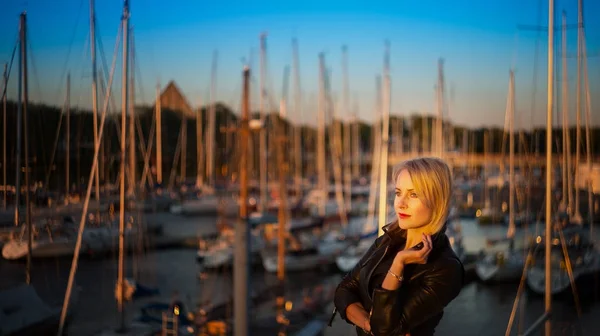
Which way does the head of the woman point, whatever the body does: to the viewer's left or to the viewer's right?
to the viewer's left

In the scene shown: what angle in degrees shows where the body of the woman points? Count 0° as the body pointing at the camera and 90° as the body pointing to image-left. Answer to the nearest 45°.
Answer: approximately 45°
